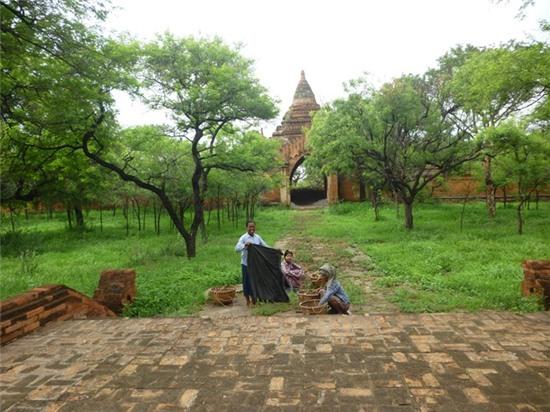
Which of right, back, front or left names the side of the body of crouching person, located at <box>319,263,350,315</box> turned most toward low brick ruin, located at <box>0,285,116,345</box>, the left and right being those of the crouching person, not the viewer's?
front

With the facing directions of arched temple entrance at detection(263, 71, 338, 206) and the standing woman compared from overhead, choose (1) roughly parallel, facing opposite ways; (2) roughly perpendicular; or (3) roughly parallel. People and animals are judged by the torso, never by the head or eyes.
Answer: roughly parallel

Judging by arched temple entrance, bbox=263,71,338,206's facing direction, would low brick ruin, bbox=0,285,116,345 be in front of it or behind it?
in front

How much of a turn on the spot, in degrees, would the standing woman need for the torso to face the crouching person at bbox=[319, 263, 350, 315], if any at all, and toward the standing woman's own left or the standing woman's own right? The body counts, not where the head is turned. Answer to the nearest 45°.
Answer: approximately 45° to the standing woman's own left

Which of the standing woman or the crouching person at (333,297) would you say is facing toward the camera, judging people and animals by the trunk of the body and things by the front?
the standing woman

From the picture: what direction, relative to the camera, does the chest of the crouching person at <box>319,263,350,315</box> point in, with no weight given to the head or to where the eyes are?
to the viewer's left

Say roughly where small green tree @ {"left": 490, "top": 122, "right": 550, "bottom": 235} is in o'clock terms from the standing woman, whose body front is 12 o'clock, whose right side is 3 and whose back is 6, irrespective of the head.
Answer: The small green tree is roughly at 8 o'clock from the standing woman.

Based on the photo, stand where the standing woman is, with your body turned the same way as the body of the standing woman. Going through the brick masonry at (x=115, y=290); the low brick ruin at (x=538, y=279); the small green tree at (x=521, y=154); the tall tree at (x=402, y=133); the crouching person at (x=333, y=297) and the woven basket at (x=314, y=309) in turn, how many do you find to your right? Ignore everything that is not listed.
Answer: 1

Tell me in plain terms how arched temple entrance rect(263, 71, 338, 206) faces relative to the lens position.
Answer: facing the viewer

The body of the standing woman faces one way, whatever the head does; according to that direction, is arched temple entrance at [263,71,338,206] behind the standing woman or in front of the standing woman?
behind

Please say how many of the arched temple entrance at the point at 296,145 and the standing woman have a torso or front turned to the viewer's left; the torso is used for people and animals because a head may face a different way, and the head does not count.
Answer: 0

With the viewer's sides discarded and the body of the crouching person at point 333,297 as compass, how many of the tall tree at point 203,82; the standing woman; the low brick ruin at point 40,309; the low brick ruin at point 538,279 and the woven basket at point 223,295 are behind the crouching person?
1

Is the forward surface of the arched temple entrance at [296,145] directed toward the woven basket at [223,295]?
yes

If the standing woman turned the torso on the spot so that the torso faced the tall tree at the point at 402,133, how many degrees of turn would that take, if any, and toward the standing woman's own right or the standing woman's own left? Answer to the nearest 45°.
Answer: approximately 135° to the standing woman's own left
